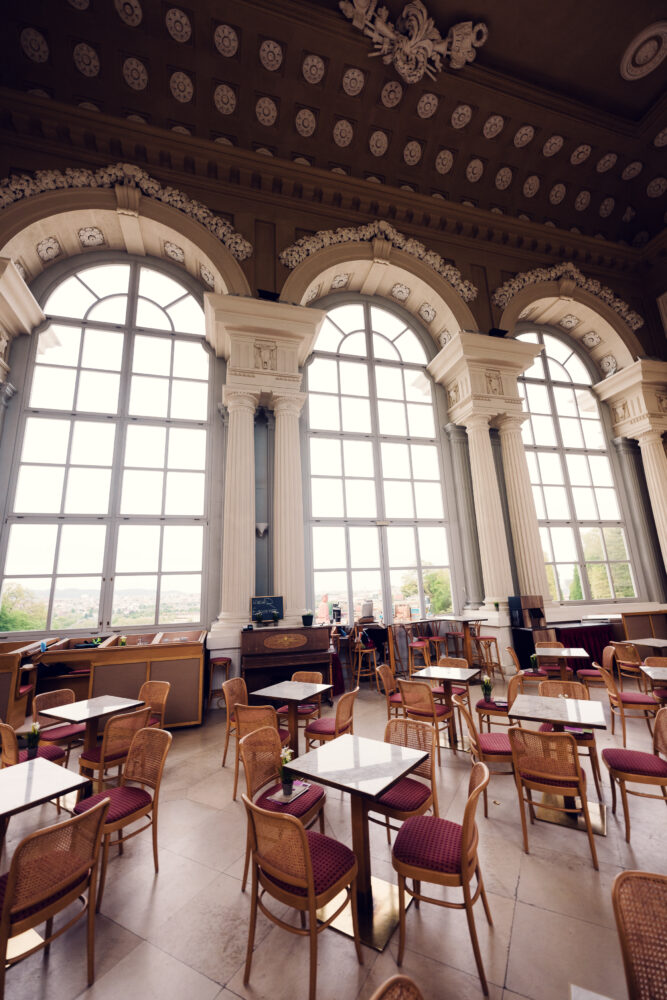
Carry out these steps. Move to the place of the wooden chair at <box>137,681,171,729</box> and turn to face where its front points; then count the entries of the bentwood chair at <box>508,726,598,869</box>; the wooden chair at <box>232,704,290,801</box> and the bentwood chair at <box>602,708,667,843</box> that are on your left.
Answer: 3

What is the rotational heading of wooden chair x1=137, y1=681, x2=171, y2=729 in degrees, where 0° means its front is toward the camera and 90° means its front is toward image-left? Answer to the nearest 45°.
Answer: approximately 45°

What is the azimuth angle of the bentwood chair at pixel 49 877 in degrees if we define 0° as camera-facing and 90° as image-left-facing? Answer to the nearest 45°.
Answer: approximately 135°

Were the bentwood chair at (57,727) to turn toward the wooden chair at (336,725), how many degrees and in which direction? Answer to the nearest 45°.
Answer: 0° — it already faces it

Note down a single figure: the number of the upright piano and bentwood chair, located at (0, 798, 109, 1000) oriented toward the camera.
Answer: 1

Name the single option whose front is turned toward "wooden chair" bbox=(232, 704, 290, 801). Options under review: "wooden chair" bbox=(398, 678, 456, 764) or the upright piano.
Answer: the upright piano

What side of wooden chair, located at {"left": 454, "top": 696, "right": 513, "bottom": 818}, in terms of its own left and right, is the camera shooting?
right

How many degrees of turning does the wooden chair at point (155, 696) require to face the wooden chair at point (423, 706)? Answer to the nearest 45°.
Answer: approximately 90° to its left

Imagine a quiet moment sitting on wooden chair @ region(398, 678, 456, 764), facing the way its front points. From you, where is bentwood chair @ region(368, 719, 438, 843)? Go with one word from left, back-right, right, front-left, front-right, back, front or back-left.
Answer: back-right
